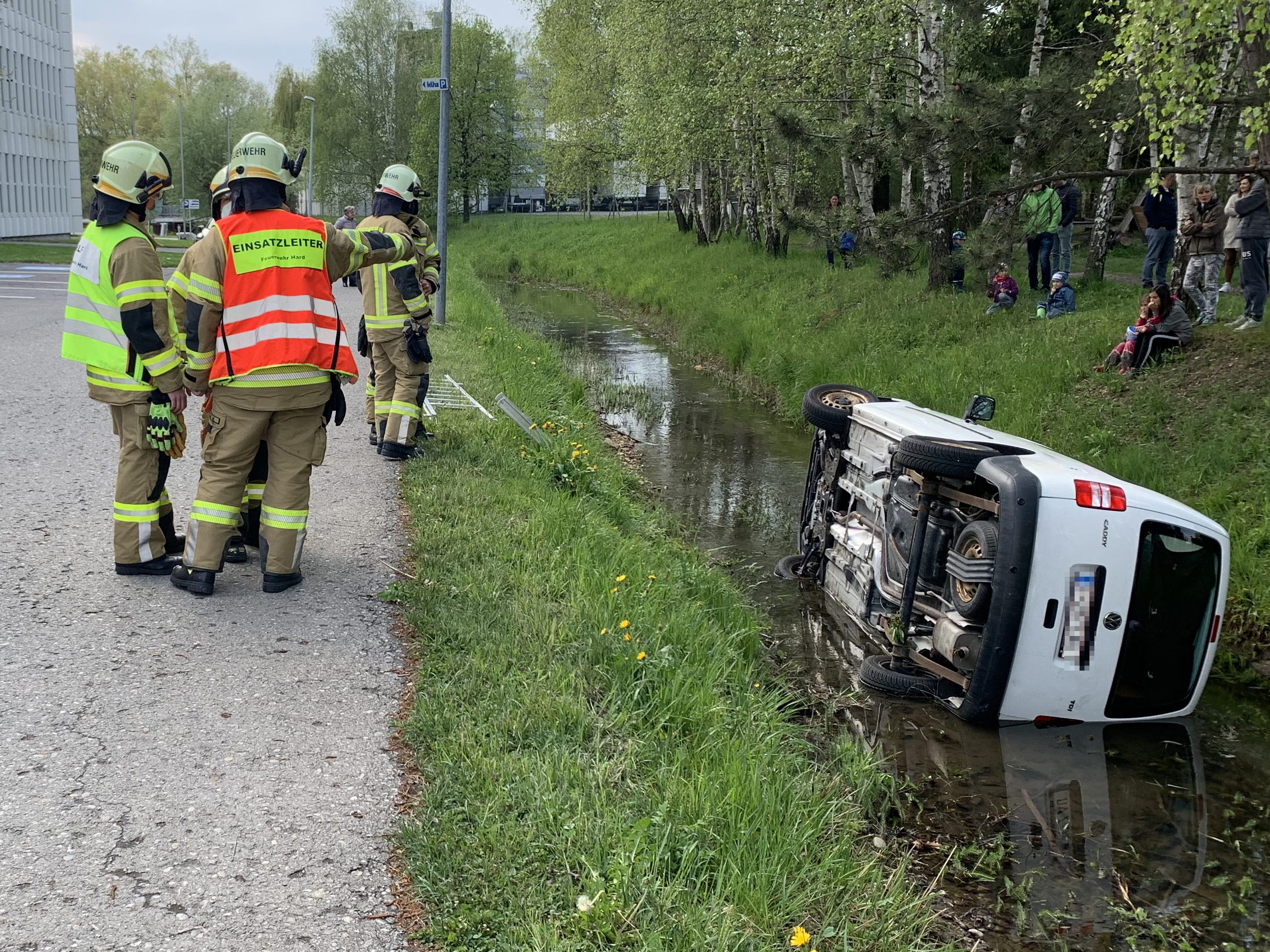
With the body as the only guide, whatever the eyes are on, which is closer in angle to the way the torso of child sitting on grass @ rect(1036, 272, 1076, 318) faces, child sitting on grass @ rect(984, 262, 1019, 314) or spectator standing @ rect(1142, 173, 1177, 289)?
the child sitting on grass

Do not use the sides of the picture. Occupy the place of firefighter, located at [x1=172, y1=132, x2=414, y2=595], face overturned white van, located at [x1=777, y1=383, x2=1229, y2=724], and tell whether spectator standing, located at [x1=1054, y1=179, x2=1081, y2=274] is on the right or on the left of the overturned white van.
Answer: left

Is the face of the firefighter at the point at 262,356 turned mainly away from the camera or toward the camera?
away from the camera

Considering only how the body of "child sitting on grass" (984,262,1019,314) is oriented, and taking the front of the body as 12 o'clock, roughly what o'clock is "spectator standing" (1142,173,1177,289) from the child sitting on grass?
The spectator standing is roughly at 8 o'clock from the child sitting on grass.

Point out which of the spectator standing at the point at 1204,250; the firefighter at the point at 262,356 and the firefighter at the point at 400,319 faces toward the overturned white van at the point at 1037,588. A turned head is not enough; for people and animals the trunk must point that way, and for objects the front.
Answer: the spectator standing

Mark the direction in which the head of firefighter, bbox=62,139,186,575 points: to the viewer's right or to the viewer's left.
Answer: to the viewer's right

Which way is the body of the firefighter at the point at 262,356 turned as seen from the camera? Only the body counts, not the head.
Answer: away from the camera

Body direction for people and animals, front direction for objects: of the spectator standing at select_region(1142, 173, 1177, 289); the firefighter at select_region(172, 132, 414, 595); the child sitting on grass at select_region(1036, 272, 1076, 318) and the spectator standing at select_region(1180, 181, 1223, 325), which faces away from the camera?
the firefighter

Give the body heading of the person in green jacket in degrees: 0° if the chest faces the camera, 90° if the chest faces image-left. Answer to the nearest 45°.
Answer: approximately 0°

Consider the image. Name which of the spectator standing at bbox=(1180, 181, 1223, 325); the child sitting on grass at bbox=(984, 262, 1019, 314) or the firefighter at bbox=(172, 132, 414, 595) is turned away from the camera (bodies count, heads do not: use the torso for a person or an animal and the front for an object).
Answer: the firefighter

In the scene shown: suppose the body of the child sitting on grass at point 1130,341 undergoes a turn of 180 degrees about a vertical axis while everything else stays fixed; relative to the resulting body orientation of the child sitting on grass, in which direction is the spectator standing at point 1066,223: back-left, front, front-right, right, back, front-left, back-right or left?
front-left
